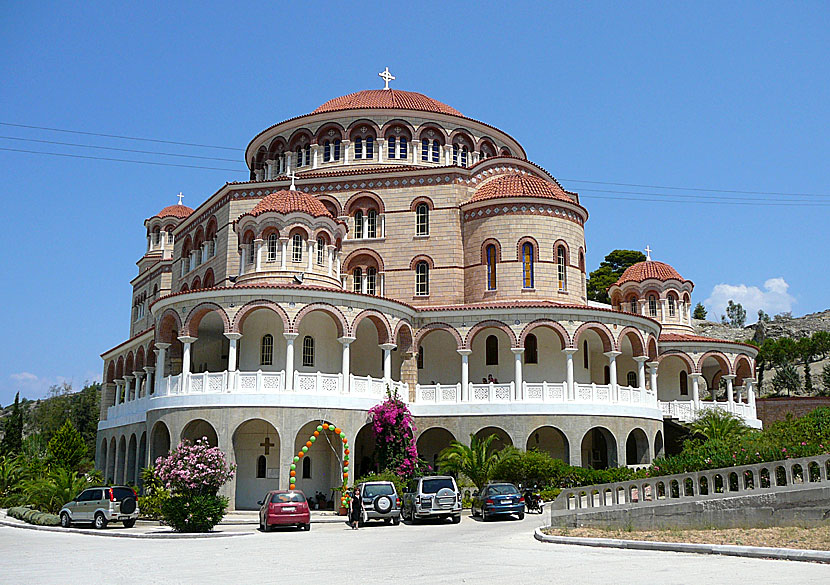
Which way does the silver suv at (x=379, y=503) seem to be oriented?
away from the camera

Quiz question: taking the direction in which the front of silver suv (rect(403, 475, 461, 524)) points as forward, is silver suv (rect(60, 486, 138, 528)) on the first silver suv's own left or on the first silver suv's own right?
on the first silver suv's own left

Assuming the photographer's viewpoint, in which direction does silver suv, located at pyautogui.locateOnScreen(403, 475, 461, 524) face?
facing away from the viewer

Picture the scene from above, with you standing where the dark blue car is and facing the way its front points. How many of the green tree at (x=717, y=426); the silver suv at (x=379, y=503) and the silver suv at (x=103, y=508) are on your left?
2

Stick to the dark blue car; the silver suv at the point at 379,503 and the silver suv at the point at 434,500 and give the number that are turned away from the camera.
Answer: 3

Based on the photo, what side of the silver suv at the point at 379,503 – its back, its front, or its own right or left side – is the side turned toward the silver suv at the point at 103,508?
left

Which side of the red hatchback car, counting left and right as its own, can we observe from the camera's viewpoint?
back

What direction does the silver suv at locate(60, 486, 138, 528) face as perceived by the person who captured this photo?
facing away from the viewer and to the left of the viewer

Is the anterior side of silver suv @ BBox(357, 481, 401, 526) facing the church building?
yes

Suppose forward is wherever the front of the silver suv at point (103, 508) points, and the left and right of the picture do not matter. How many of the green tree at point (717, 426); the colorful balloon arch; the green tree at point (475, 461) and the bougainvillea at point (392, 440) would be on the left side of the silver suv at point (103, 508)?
0

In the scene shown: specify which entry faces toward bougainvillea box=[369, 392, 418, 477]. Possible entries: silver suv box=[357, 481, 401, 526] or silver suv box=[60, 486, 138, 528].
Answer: silver suv box=[357, 481, 401, 526]

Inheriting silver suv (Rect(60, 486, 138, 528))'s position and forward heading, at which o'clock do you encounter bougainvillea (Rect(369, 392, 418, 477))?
The bougainvillea is roughly at 4 o'clock from the silver suv.

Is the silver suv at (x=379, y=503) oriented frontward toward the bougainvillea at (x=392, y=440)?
yes

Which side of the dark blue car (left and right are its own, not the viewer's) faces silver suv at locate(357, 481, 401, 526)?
left

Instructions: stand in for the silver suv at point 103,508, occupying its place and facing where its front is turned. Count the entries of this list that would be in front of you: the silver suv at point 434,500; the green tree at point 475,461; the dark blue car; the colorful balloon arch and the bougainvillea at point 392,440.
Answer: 0

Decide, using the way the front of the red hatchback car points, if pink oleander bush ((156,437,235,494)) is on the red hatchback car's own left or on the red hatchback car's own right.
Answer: on the red hatchback car's own left

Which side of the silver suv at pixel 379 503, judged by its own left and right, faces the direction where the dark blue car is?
right

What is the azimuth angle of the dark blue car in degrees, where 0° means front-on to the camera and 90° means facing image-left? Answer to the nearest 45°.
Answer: approximately 180°
